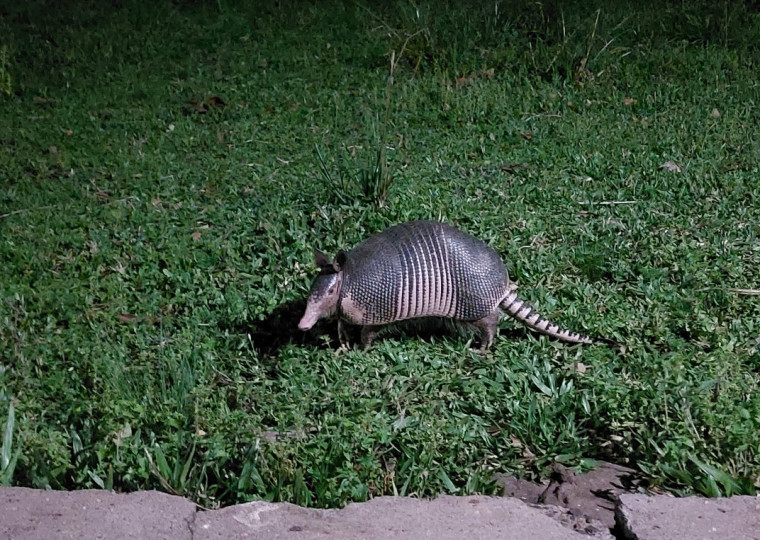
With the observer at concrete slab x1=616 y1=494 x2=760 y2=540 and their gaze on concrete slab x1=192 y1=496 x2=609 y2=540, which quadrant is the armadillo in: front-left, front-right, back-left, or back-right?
front-right

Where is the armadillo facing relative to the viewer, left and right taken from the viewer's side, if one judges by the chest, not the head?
facing to the left of the viewer

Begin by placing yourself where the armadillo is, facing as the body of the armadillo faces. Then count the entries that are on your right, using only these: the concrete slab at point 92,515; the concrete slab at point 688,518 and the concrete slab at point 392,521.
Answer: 0

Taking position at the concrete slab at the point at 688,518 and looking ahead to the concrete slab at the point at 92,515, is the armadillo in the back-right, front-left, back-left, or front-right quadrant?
front-right

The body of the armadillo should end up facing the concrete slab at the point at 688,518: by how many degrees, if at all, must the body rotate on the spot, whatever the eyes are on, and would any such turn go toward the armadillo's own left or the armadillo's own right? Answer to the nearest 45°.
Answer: approximately 135° to the armadillo's own left

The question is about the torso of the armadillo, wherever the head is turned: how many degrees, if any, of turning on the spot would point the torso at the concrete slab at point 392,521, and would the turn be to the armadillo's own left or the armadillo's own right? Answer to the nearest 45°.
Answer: approximately 90° to the armadillo's own left

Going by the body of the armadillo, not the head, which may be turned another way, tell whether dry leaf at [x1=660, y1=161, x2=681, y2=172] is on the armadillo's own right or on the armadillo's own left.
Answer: on the armadillo's own right

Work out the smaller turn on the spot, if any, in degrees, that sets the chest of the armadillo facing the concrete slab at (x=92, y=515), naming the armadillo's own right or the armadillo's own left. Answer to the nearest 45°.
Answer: approximately 45° to the armadillo's own left

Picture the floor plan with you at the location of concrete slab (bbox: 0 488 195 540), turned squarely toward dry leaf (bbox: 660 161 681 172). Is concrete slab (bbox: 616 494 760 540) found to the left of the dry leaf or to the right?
right
